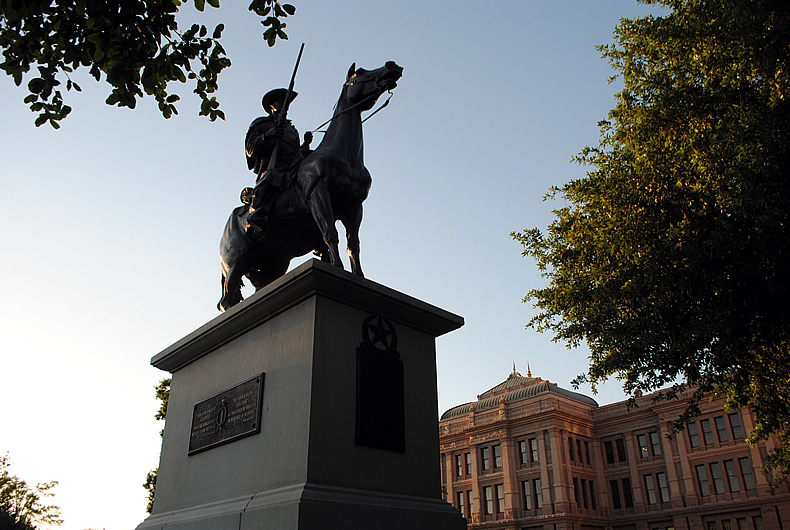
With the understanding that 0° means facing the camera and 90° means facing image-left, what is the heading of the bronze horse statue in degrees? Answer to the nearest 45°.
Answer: approximately 315°
